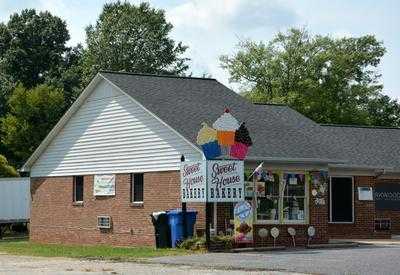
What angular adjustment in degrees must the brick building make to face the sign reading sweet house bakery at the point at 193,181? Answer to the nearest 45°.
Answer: approximately 45° to its right

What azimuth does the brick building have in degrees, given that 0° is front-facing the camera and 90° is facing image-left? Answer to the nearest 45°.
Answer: approximately 315°

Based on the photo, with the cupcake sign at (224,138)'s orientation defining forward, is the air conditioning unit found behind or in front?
behind

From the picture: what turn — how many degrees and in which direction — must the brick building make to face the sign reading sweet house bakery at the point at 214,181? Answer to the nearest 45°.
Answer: approximately 45° to its right

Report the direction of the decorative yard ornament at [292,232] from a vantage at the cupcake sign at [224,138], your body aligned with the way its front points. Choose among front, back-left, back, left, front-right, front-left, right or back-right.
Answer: back-left

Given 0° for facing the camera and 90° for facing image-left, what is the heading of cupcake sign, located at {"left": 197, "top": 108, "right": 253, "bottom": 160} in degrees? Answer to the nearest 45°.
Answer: approximately 0°
